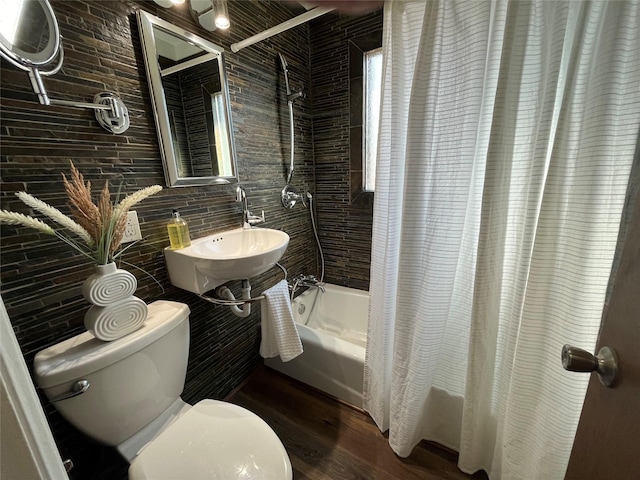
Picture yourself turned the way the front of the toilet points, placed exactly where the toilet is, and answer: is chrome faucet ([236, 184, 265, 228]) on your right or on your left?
on your left

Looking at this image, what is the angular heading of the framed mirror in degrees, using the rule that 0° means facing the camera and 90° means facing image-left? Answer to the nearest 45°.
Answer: approximately 315°

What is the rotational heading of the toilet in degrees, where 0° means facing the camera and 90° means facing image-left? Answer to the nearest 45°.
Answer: approximately 315°

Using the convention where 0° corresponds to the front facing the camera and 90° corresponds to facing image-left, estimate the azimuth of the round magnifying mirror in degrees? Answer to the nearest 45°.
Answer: approximately 315°

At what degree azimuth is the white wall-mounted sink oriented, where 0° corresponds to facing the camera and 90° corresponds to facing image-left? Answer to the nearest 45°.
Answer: approximately 315°
